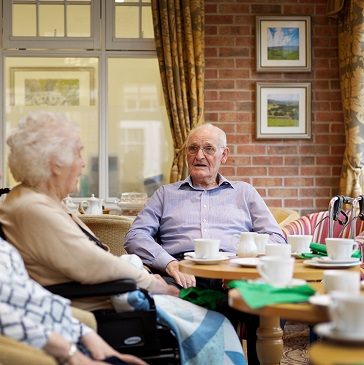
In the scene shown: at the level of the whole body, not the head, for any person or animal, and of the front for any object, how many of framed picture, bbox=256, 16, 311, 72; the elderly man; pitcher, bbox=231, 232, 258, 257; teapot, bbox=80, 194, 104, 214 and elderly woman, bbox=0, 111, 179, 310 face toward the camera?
2

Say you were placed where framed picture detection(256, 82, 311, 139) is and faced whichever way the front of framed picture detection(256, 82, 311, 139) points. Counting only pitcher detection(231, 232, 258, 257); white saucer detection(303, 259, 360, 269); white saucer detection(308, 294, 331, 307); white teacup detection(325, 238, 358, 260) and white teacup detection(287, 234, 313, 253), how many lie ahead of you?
5

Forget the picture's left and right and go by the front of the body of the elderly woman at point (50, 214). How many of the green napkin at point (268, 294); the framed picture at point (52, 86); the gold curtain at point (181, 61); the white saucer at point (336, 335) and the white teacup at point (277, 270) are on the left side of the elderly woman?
2

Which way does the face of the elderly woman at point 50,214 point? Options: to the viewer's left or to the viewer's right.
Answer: to the viewer's right

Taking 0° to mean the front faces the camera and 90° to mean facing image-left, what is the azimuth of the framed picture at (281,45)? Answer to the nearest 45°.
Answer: approximately 0°

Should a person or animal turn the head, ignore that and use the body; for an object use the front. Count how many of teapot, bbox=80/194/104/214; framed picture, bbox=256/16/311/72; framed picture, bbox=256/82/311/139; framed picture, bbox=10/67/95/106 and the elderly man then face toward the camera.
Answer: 4

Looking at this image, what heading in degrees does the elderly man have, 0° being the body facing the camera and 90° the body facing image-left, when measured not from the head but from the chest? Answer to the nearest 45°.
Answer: approximately 0°
